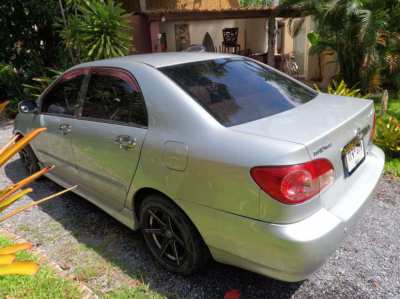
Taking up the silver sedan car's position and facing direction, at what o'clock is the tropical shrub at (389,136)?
The tropical shrub is roughly at 3 o'clock from the silver sedan car.

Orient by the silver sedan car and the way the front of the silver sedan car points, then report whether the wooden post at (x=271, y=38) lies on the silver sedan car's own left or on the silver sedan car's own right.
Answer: on the silver sedan car's own right

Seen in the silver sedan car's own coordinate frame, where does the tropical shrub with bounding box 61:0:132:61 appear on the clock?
The tropical shrub is roughly at 1 o'clock from the silver sedan car.

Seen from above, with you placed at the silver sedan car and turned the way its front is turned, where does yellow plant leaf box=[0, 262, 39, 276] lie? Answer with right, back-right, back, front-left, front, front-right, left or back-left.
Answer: left

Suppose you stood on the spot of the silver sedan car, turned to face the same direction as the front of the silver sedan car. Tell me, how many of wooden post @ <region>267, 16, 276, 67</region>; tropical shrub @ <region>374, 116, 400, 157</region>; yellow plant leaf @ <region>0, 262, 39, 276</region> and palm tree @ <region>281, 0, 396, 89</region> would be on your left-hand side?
1

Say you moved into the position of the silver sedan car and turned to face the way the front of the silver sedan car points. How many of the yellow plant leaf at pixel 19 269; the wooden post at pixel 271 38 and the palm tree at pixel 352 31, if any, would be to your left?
1

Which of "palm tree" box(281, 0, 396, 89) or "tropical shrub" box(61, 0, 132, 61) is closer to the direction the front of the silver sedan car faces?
the tropical shrub

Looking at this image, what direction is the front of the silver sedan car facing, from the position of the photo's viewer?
facing away from the viewer and to the left of the viewer

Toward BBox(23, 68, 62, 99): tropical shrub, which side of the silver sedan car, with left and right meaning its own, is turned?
front
